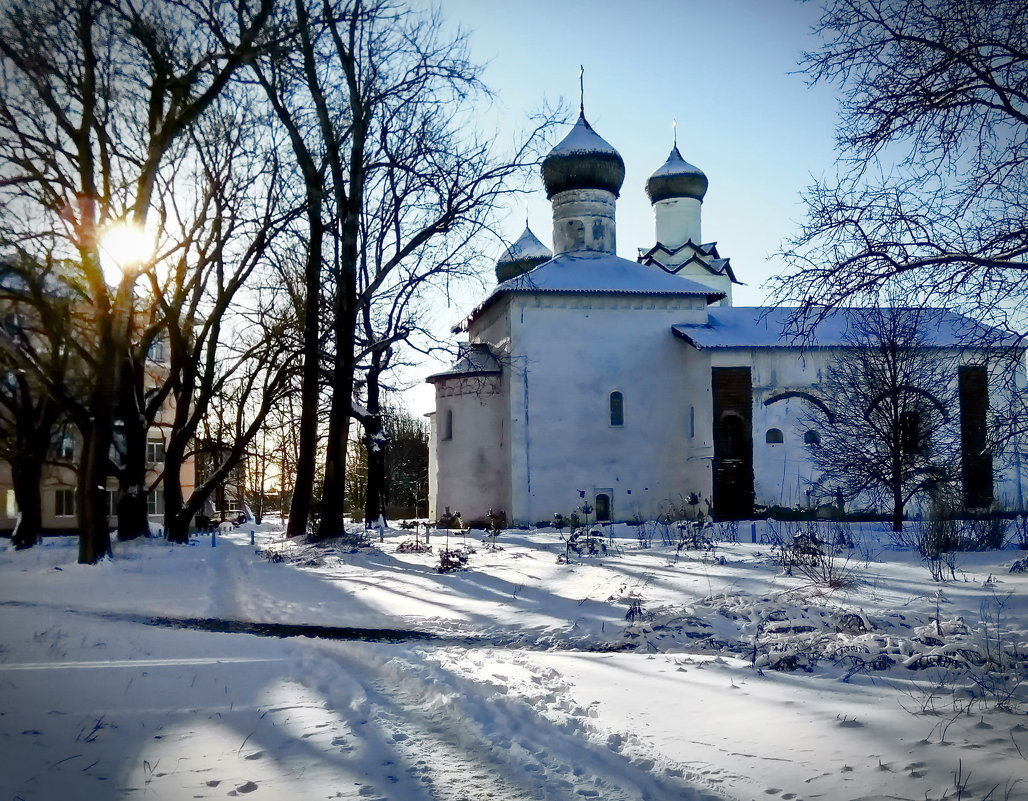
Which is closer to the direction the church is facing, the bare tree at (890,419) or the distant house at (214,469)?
the bare tree

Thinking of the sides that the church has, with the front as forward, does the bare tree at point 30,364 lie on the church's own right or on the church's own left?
on the church's own right

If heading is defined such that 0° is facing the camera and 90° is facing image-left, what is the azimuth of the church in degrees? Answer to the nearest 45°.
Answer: approximately 270°

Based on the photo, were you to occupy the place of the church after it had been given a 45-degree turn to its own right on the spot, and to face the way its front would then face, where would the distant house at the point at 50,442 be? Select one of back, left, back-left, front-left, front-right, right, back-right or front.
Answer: right
